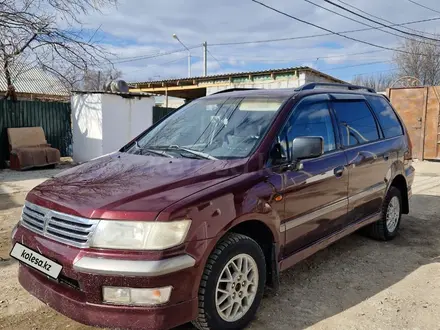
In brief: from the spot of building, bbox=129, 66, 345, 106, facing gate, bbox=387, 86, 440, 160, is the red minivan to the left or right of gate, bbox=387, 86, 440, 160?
right

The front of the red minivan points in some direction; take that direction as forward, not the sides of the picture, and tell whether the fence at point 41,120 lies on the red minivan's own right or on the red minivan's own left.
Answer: on the red minivan's own right

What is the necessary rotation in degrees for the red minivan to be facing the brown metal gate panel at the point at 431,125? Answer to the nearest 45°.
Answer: approximately 180°

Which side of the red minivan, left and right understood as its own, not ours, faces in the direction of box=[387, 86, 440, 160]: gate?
back

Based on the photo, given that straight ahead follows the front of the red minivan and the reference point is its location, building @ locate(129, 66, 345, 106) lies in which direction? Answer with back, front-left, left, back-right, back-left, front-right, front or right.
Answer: back-right

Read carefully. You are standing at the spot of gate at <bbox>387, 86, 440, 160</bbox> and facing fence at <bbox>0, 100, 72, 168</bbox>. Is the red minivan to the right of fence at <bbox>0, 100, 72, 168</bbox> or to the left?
left
